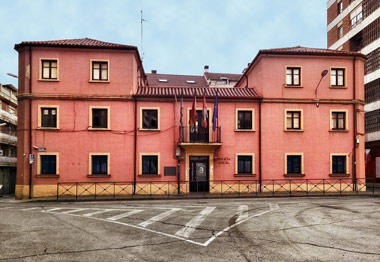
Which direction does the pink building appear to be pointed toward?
toward the camera

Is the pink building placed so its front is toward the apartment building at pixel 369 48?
no

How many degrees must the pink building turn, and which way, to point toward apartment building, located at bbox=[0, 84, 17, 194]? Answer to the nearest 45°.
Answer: approximately 135° to its right
